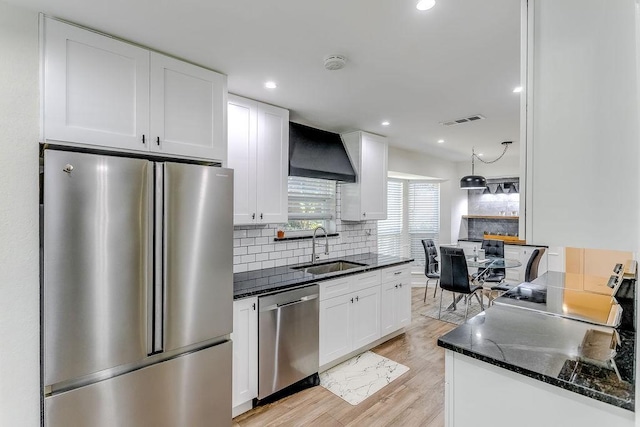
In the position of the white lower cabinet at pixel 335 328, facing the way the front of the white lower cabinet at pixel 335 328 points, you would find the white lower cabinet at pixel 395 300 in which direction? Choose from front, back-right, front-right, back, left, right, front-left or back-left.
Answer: left

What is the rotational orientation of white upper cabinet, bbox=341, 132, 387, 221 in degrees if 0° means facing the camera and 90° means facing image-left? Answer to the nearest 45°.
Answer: approximately 315°

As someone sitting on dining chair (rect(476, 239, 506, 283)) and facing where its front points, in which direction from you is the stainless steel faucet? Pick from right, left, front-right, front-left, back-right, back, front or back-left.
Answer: front-right

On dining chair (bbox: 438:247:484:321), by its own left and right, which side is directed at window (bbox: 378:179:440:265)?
left

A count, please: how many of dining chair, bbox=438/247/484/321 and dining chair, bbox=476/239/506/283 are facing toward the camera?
1

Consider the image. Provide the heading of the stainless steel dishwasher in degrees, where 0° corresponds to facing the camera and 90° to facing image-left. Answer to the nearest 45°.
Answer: approximately 315°

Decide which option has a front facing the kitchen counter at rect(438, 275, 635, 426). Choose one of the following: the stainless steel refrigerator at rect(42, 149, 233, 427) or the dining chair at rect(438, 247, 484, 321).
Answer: the stainless steel refrigerator

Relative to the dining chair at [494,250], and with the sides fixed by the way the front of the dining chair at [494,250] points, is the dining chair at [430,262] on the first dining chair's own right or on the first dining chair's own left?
on the first dining chair's own right

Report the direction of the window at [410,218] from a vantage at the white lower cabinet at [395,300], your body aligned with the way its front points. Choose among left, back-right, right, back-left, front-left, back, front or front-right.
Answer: back-left

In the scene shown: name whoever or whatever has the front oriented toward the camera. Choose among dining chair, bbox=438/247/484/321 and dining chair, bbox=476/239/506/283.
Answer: dining chair, bbox=476/239/506/283

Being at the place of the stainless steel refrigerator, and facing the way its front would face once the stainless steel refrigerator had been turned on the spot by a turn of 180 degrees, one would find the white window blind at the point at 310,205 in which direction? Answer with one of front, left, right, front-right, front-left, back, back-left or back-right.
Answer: right

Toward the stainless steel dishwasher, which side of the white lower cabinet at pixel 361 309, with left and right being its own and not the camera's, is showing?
right

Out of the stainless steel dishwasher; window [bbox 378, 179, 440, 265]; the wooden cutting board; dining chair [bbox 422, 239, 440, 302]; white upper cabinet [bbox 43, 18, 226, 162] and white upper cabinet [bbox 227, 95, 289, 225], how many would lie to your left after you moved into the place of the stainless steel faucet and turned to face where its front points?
3

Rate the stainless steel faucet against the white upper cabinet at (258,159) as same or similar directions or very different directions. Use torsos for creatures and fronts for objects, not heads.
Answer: same or similar directions

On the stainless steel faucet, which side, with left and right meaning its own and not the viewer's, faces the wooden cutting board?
left

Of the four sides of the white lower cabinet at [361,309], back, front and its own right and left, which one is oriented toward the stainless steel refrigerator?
right

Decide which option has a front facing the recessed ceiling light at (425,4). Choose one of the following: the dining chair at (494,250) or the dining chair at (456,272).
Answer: the dining chair at (494,250)

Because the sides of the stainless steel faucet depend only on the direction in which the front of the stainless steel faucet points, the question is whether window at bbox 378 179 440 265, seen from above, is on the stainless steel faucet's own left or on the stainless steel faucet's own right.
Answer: on the stainless steel faucet's own left

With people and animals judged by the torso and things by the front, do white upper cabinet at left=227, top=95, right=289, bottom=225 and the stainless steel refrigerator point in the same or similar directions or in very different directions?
same or similar directions

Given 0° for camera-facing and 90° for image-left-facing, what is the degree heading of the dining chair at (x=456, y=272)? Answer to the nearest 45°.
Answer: approximately 225°
